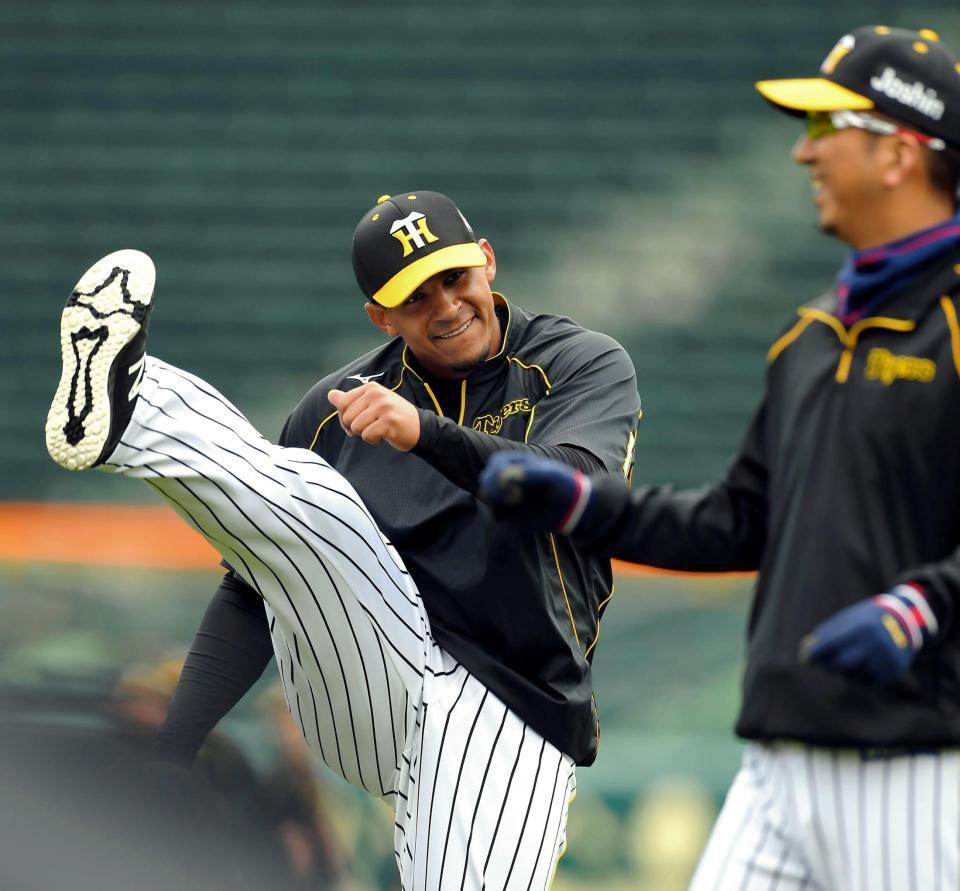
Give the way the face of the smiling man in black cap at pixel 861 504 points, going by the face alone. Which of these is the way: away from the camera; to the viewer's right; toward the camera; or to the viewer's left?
to the viewer's left

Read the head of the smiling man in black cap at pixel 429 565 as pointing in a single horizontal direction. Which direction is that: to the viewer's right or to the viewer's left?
to the viewer's right

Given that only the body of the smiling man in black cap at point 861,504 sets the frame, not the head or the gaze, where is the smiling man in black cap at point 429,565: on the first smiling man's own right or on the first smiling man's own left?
on the first smiling man's own right

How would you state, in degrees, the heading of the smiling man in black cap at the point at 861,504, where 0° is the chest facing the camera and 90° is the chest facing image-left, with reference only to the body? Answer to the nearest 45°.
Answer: approximately 45°
